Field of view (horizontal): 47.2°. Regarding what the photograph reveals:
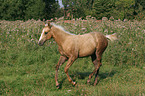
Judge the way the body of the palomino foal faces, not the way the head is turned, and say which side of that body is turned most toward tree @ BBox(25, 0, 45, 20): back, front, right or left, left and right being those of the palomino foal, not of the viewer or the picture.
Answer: right

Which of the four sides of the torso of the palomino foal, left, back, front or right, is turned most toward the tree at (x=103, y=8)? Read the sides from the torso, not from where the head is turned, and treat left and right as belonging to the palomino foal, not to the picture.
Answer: right

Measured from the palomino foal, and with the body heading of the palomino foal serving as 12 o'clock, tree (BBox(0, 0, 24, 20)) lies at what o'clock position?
The tree is roughly at 2 o'clock from the palomino foal.

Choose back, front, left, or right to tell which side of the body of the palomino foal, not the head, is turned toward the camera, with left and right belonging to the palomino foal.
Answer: left
